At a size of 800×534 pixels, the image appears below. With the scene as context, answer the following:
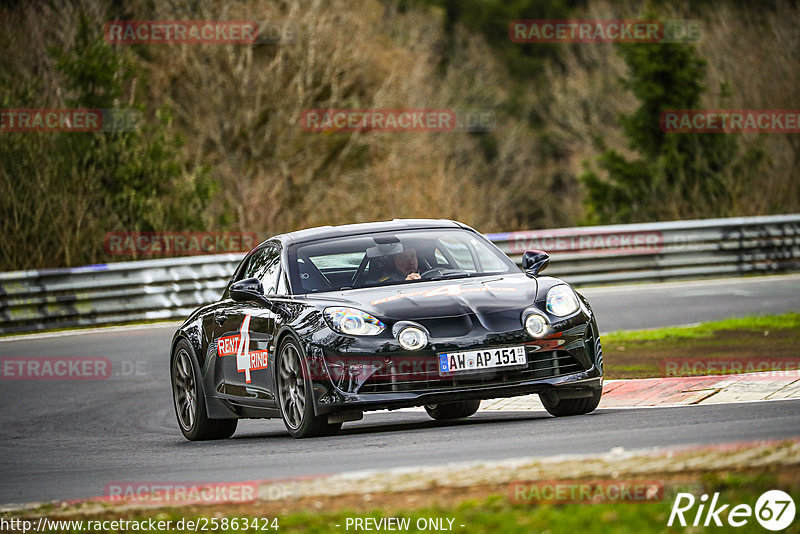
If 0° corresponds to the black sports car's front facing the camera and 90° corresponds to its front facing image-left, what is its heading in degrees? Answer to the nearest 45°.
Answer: approximately 315°

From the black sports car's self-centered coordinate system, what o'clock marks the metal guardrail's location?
The metal guardrail is roughly at 8 o'clock from the black sports car.
